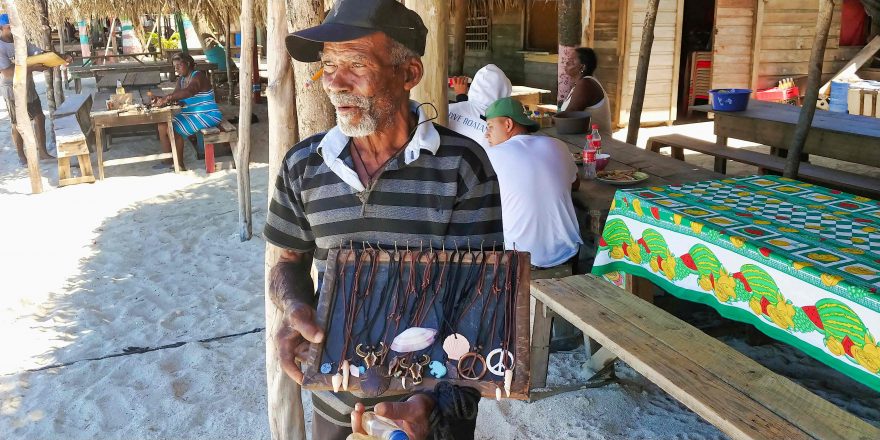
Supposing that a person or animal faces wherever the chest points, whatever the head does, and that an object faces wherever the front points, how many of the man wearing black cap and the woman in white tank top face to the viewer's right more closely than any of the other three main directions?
0

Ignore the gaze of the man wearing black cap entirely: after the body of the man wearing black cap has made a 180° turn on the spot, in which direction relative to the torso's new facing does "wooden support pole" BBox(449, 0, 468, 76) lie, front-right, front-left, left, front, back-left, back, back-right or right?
front-left

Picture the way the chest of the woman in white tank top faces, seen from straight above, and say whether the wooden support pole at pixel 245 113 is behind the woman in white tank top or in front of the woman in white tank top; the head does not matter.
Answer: in front

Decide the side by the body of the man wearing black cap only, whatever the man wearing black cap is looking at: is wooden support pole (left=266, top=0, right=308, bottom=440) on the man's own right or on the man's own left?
on the man's own right

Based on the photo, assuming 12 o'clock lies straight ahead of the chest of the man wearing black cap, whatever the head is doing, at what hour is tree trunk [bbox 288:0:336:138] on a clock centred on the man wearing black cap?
The tree trunk is roughly at 4 o'clock from the man wearing black cap.

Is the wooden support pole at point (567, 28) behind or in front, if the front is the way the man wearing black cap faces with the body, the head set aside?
behind

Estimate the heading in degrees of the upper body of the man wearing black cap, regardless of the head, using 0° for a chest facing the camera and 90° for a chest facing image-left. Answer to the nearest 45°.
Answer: approximately 45°

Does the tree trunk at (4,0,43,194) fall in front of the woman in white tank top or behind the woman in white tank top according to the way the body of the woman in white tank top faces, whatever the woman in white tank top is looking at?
in front
